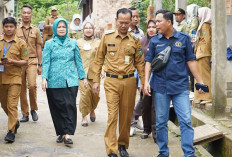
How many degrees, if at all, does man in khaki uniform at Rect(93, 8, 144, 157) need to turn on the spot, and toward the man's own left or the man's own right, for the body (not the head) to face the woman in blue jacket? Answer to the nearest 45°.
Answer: approximately 135° to the man's own right

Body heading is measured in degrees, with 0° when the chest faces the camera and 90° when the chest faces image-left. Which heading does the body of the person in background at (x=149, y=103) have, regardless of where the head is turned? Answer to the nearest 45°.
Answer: approximately 0°

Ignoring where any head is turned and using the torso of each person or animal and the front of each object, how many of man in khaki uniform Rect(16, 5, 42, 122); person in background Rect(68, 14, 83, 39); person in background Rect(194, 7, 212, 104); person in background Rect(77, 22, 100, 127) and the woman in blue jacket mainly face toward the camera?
4

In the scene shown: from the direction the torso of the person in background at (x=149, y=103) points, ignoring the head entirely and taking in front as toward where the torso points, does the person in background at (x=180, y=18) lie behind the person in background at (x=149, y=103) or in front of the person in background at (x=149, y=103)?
behind

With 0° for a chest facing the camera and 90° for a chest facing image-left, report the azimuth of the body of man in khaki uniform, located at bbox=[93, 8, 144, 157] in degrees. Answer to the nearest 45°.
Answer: approximately 0°

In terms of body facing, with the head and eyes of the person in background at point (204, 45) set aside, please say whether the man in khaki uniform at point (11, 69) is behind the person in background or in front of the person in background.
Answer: in front

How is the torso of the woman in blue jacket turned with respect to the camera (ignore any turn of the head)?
toward the camera

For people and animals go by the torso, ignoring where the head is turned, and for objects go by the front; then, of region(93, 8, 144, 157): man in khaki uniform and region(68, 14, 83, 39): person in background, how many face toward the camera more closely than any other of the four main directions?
2

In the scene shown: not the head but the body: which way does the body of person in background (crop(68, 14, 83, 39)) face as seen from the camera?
toward the camera

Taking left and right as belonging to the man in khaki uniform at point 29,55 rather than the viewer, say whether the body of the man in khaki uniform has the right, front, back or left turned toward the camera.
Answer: front

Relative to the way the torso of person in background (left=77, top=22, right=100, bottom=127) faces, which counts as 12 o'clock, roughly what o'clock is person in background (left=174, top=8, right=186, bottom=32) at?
person in background (left=174, top=8, right=186, bottom=32) is roughly at 8 o'clock from person in background (left=77, top=22, right=100, bottom=127).
